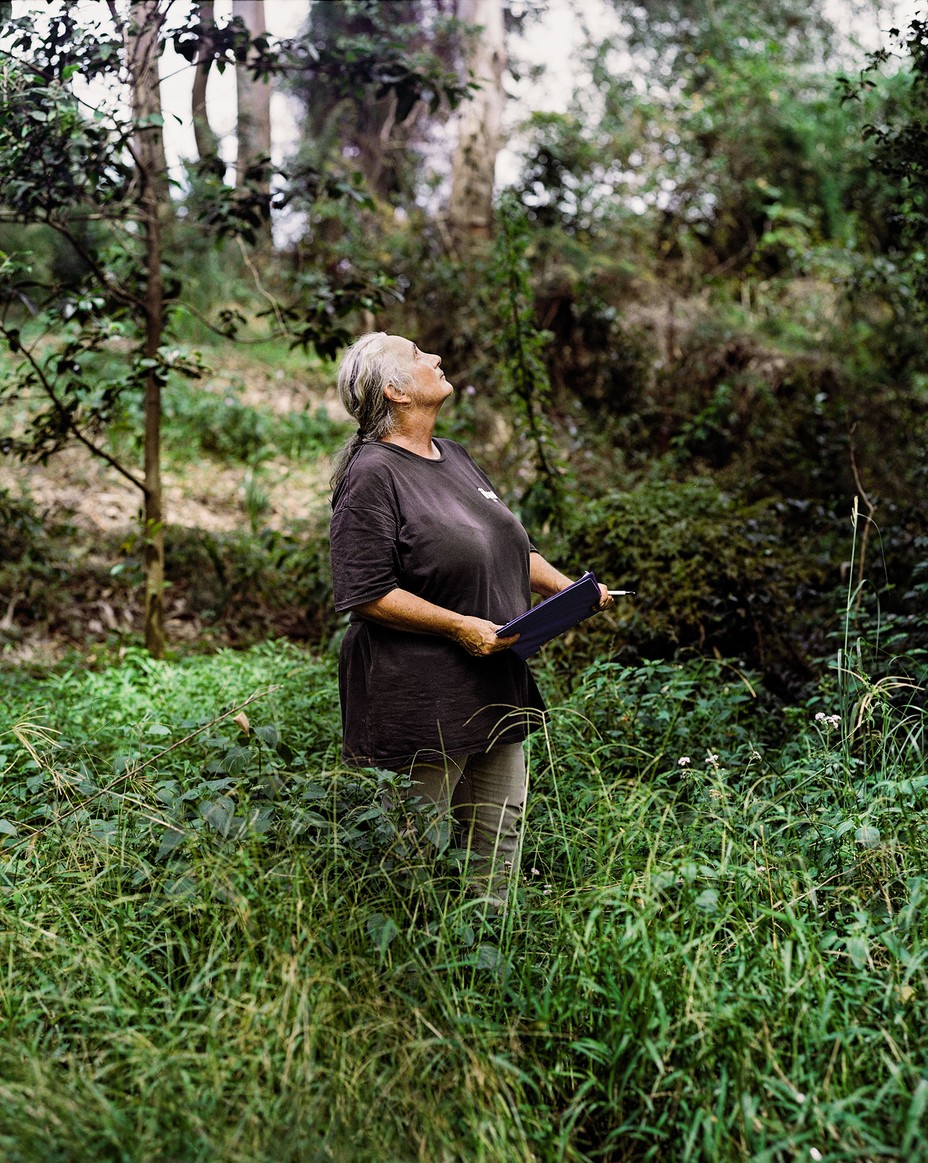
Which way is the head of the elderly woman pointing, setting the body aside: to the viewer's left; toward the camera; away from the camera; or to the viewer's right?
to the viewer's right

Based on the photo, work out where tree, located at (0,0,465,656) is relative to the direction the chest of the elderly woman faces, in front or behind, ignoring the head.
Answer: behind

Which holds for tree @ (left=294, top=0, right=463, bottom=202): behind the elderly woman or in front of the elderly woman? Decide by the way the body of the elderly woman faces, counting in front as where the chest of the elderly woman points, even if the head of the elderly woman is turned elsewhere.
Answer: behind

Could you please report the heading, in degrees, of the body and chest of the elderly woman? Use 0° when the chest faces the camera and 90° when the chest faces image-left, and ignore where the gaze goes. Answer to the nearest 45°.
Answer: approximately 315°
